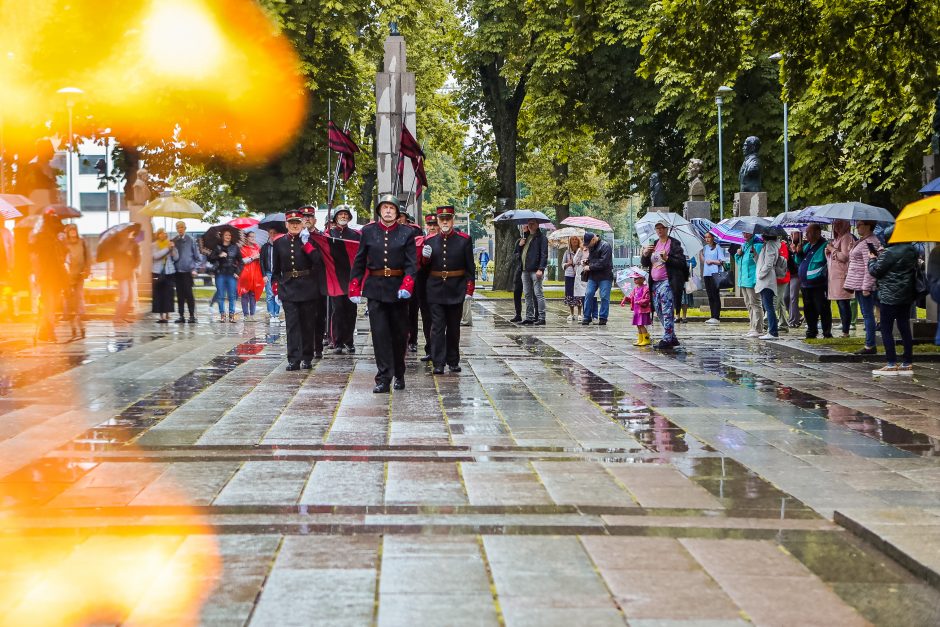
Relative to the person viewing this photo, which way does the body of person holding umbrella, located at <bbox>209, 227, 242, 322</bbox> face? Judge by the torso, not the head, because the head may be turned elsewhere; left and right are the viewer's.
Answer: facing the viewer

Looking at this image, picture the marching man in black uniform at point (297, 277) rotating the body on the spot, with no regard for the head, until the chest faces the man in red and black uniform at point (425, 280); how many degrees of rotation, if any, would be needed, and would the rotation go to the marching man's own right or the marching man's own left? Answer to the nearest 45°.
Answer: approximately 90° to the marching man's own left

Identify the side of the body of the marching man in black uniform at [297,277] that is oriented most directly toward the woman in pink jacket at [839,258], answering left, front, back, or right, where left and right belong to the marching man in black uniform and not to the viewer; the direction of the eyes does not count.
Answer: left

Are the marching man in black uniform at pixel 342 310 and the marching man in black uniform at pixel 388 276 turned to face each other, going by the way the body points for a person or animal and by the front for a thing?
no

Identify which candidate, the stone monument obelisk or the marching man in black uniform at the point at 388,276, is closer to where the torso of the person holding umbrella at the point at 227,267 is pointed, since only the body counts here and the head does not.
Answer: the marching man in black uniform

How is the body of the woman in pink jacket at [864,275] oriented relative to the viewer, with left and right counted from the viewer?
facing to the left of the viewer

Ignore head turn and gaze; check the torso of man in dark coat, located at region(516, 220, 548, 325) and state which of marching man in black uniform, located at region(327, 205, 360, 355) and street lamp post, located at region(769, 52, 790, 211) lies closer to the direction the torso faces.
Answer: the marching man in black uniform

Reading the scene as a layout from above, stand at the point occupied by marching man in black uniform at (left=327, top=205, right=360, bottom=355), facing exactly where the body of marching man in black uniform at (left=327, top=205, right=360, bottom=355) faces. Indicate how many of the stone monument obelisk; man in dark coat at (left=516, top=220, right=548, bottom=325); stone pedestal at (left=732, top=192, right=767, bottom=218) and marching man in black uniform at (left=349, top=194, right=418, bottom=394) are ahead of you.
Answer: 1

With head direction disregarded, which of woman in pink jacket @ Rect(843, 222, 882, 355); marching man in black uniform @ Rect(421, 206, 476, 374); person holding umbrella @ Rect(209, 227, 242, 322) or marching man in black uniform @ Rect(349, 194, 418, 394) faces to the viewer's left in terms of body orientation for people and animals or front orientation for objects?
the woman in pink jacket

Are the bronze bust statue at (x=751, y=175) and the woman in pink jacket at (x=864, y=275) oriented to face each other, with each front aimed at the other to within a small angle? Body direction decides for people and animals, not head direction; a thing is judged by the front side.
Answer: no

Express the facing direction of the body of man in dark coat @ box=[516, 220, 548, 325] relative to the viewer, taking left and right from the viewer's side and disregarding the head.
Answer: facing the viewer and to the left of the viewer

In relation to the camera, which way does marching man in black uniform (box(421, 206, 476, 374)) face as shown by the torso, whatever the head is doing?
toward the camera
